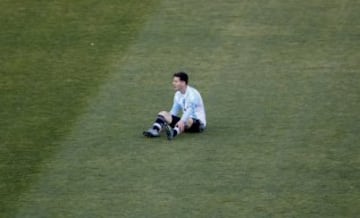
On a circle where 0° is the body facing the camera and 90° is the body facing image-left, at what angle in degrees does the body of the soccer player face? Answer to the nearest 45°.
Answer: approximately 45°
